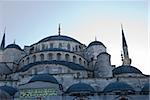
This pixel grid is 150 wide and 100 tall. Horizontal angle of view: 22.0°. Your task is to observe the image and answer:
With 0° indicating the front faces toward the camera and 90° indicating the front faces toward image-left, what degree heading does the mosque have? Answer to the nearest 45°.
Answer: approximately 0°
